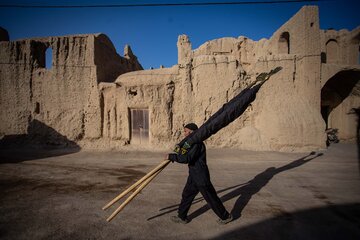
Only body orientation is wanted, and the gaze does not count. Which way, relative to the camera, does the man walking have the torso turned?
to the viewer's left

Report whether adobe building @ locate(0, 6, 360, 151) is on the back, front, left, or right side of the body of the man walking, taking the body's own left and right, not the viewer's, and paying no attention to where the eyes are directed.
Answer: right

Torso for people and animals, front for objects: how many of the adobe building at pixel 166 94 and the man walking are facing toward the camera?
1

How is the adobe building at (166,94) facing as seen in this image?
toward the camera

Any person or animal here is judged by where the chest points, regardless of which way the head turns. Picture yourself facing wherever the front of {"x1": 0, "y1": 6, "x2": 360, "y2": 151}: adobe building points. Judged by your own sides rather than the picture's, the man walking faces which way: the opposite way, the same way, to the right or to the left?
to the right

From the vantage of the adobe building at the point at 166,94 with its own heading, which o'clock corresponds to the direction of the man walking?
The man walking is roughly at 12 o'clock from the adobe building.
